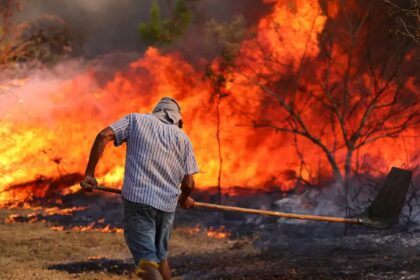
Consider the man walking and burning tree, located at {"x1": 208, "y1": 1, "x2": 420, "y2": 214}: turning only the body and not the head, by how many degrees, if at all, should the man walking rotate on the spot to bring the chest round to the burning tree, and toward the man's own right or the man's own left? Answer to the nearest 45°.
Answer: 0° — they already face it

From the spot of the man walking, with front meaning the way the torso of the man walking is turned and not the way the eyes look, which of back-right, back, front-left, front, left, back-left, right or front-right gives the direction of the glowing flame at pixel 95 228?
front-left

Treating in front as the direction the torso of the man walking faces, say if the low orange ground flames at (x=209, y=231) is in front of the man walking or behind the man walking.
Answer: in front

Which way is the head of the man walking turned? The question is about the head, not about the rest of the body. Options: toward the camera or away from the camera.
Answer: away from the camera

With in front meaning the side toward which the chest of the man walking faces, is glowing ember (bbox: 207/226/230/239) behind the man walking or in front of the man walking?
in front

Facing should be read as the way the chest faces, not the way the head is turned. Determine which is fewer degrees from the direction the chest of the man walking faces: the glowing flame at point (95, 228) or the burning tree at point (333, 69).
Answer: the burning tree
